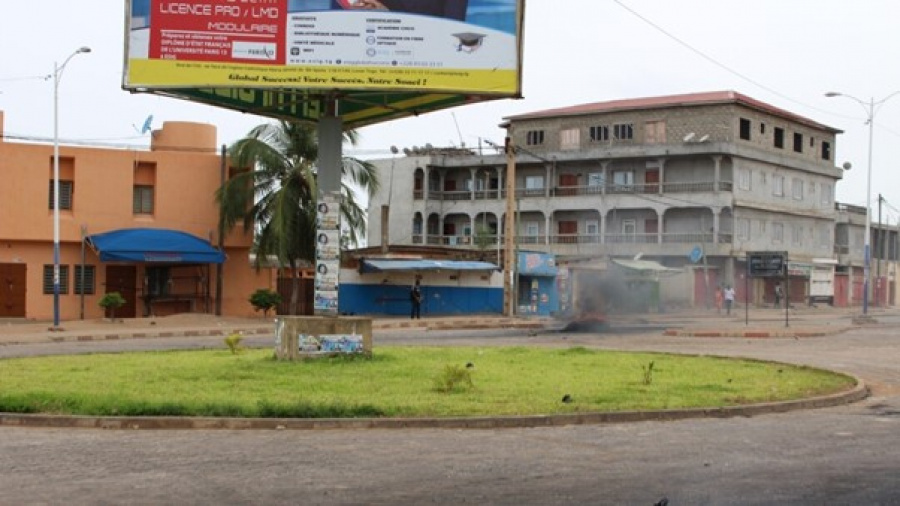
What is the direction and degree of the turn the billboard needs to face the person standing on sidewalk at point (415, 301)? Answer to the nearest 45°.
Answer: approximately 180°

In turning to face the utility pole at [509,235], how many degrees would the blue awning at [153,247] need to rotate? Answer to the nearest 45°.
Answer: approximately 90° to its left

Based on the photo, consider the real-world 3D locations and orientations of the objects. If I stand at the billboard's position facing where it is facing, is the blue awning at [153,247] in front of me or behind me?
behind

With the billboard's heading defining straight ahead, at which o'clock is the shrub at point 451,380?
The shrub is roughly at 11 o'clock from the billboard.

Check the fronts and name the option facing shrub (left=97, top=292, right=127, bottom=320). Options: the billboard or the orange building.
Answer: the orange building

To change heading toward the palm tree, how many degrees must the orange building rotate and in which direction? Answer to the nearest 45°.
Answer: approximately 90° to its left

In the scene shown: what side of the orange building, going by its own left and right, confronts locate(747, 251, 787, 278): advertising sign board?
left

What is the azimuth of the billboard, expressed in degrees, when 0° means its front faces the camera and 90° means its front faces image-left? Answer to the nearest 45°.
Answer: approximately 0°

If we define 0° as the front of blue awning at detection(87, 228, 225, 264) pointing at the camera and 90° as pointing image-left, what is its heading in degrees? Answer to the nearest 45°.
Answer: approximately 0°

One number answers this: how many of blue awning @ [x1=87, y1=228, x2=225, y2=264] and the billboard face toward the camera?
2

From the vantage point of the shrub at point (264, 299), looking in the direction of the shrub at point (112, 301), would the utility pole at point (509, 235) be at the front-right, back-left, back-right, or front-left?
back-left
